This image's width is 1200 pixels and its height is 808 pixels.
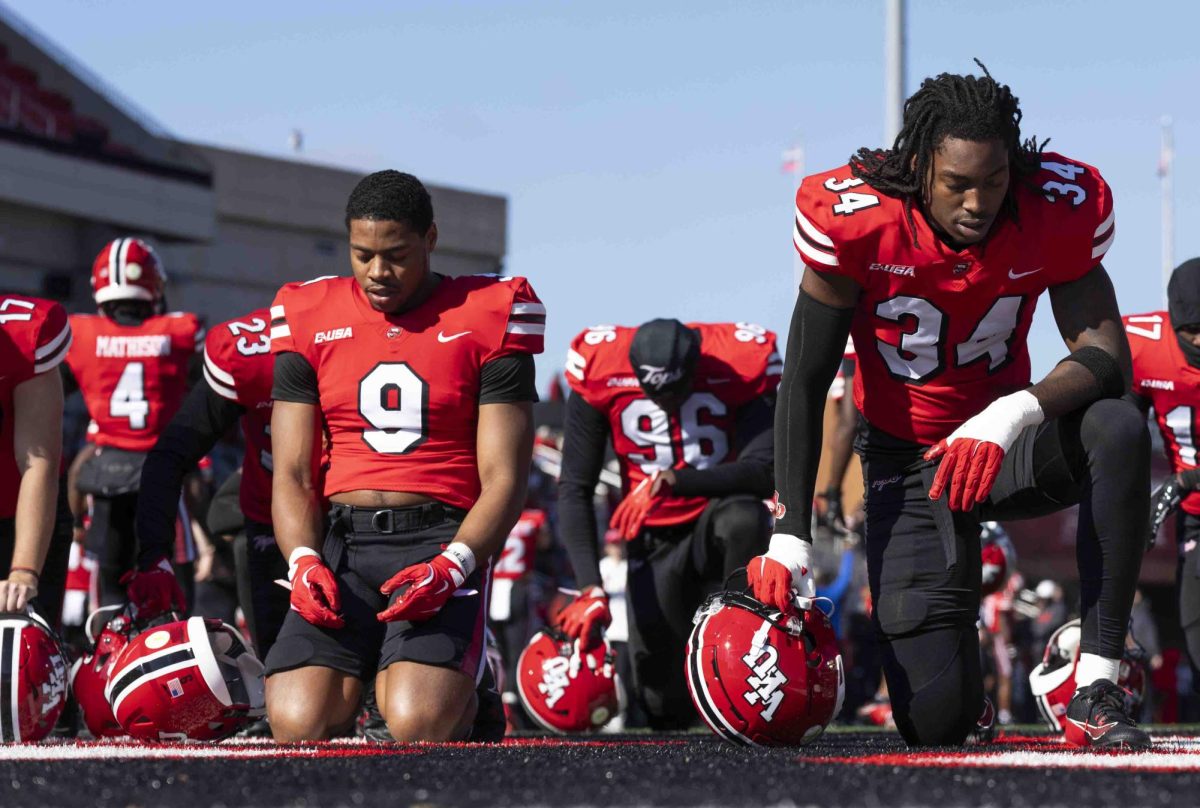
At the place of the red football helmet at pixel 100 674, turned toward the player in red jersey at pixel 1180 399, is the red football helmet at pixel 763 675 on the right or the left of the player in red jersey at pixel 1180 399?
right

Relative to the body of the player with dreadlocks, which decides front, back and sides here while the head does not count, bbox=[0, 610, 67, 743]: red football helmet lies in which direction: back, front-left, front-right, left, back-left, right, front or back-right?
right

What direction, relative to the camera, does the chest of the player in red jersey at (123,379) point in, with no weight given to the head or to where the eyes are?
away from the camera

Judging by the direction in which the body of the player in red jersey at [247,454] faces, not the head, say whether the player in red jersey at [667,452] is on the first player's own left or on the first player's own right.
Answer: on the first player's own left

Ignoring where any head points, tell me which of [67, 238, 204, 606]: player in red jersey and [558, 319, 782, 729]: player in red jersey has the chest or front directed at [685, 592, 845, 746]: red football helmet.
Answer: [558, 319, 782, 729]: player in red jersey
